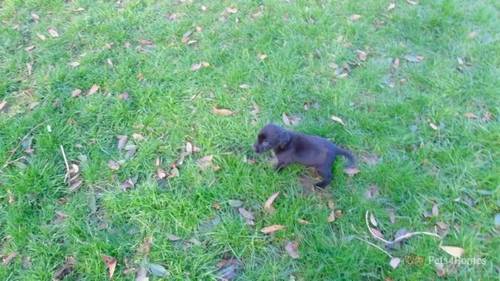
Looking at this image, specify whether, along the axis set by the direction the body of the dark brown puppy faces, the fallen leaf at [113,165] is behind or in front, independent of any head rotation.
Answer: in front

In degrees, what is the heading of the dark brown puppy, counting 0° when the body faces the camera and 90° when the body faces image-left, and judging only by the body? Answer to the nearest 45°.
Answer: approximately 90°

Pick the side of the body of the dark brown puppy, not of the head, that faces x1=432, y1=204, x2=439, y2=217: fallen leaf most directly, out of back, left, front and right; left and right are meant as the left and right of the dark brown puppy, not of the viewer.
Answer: back

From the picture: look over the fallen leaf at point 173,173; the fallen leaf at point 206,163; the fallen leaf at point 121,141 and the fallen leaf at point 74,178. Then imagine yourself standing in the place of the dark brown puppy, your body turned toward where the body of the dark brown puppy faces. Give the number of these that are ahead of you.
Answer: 4

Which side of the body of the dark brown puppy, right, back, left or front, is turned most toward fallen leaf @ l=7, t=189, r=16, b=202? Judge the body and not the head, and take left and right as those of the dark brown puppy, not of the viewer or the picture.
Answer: front

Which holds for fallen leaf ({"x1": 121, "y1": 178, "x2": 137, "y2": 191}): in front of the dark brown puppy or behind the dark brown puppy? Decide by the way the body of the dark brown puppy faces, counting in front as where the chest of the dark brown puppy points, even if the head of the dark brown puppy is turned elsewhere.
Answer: in front

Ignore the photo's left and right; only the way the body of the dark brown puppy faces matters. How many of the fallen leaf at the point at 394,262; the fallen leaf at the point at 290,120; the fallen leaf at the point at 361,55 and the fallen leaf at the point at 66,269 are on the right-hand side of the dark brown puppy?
2

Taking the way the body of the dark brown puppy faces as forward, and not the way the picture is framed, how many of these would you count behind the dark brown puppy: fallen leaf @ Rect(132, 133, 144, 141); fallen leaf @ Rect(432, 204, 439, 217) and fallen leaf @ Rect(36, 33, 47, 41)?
1

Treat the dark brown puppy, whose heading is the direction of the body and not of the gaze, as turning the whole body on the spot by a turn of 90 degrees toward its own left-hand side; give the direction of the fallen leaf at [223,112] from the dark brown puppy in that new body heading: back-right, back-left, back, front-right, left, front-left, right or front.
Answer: back-right

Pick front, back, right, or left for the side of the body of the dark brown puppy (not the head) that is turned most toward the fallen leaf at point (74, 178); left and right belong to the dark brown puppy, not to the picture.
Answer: front

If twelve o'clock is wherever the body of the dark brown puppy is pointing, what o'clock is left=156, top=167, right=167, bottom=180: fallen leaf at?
The fallen leaf is roughly at 12 o'clock from the dark brown puppy.

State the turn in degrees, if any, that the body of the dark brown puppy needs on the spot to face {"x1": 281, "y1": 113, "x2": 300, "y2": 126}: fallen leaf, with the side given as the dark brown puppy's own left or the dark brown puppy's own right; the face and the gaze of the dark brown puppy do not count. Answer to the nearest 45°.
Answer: approximately 90° to the dark brown puppy's own right

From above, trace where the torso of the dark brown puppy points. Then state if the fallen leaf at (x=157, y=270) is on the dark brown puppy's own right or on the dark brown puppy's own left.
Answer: on the dark brown puppy's own left

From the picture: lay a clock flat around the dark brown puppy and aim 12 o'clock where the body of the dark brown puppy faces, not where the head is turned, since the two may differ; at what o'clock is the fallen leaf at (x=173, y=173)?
The fallen leaf is roughly at 12 o'clock from the dark brown puppy.

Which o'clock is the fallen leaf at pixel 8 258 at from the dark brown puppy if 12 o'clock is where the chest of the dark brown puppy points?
The fallen leaf is roughly at 11 o'clock from the dark brown puppy.
